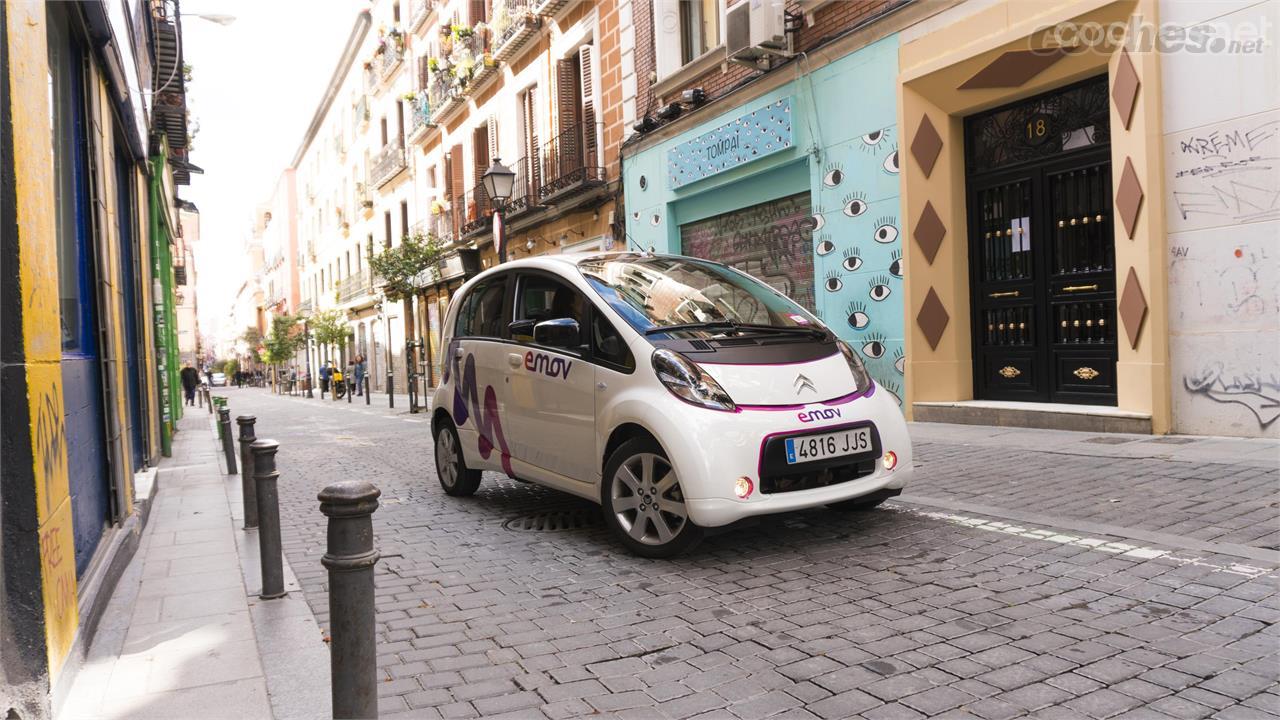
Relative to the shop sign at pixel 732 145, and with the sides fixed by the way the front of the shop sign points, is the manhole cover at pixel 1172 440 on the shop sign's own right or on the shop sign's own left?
on the shop sign's own left

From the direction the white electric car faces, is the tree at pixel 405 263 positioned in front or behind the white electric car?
behind

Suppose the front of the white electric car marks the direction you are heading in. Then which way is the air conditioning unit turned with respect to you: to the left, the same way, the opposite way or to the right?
to the right

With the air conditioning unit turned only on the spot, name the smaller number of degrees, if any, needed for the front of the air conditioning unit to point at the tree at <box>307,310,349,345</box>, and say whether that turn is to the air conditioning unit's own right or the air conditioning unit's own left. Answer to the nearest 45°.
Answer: approximately 90° to the air conditioning unit's own right

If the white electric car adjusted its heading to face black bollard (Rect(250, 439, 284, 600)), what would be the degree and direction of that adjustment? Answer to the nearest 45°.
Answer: approximately 135° to its right

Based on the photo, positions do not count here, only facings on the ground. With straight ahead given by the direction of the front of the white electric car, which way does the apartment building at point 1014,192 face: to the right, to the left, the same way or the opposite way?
to the right

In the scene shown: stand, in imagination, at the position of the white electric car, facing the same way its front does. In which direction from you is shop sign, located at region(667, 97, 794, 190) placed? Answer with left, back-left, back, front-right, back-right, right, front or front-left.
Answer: back-left

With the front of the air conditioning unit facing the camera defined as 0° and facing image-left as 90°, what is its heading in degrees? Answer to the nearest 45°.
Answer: approximately 45°

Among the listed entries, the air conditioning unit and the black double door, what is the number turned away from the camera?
0

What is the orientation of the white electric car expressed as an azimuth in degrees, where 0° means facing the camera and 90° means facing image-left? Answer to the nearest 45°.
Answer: approximately 315°

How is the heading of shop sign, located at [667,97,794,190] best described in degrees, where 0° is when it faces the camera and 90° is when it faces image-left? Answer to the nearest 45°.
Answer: approximately 45°

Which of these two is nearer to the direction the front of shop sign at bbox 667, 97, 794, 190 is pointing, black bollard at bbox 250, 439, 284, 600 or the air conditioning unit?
the black bollard

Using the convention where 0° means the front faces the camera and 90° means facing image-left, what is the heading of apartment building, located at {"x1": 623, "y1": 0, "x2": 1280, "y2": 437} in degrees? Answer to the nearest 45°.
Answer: approximately 45°

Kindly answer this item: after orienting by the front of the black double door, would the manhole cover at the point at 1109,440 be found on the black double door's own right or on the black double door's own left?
on the black double door's own left
